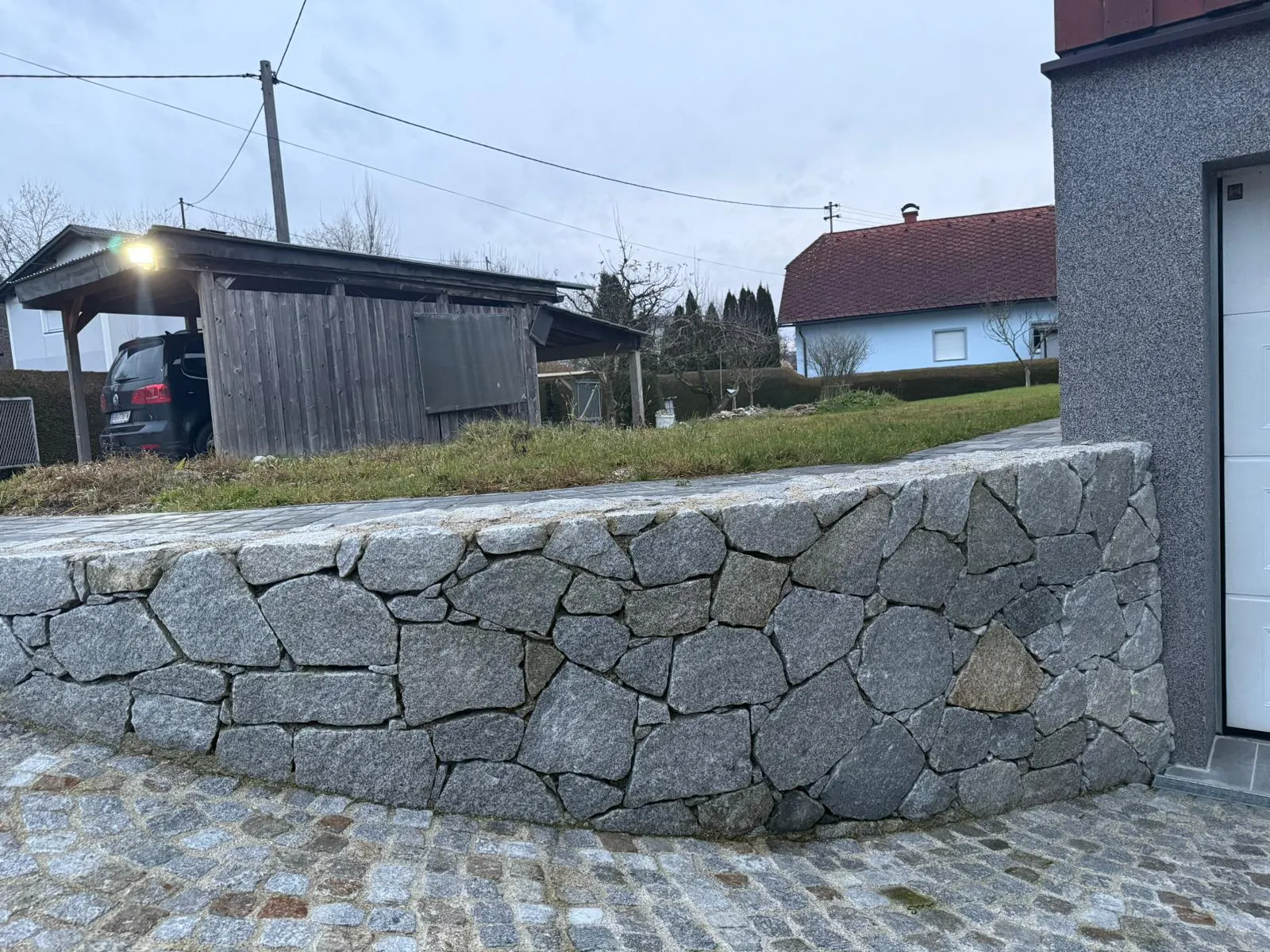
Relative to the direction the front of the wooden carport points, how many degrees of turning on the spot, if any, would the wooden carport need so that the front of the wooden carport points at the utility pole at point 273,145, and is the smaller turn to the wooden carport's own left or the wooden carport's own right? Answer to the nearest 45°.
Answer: approximately 135° to the wooden carport's own right

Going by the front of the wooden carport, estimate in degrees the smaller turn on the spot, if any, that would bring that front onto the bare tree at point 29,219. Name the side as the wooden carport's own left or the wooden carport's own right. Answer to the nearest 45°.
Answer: approximately 135° to the wooden carport's own right

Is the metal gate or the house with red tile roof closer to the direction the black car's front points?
the house with red tile roof

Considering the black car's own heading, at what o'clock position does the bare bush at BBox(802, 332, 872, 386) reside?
The bare bush is roughly at 1 o'clock from the black car.

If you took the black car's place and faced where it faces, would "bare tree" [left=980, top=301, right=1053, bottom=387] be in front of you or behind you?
in front

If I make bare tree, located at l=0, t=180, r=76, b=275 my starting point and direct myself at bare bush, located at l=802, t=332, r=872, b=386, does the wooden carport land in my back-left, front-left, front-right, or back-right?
front-right

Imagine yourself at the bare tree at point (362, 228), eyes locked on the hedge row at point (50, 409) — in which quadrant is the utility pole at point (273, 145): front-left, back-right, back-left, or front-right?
front-left

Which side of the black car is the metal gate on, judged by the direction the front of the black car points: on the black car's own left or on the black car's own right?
on the black car's own left

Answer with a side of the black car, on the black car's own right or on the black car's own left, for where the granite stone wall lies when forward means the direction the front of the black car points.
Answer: on the black car's own right

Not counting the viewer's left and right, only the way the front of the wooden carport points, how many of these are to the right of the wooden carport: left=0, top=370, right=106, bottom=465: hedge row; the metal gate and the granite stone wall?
2

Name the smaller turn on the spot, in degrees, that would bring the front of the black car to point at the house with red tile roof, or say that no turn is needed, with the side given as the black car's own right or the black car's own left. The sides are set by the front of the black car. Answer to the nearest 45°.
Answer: approximately 45° to the black car's own right

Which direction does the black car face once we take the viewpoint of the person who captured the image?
facing away from the viewer and to the right of the viewer

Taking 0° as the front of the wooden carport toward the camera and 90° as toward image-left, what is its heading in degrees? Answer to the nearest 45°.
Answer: approximately 45°

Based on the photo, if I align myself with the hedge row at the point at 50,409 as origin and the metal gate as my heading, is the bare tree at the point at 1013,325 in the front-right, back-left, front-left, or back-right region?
back-left
